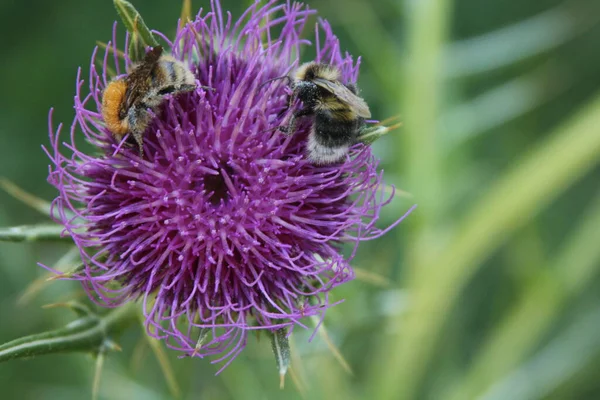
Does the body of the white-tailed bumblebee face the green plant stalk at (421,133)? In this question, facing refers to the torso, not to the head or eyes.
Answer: no

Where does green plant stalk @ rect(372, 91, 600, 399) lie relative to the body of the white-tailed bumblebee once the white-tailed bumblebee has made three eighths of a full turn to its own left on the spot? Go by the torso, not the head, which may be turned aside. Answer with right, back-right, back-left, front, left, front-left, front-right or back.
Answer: left

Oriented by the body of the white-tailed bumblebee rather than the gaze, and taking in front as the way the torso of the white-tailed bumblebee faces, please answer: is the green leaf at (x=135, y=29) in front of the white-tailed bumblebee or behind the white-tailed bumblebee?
in front

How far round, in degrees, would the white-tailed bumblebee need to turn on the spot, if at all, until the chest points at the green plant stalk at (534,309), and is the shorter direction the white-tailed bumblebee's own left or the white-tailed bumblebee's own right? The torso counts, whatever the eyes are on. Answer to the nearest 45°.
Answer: approximately 135° to the white-tailed bumblebee's own right
